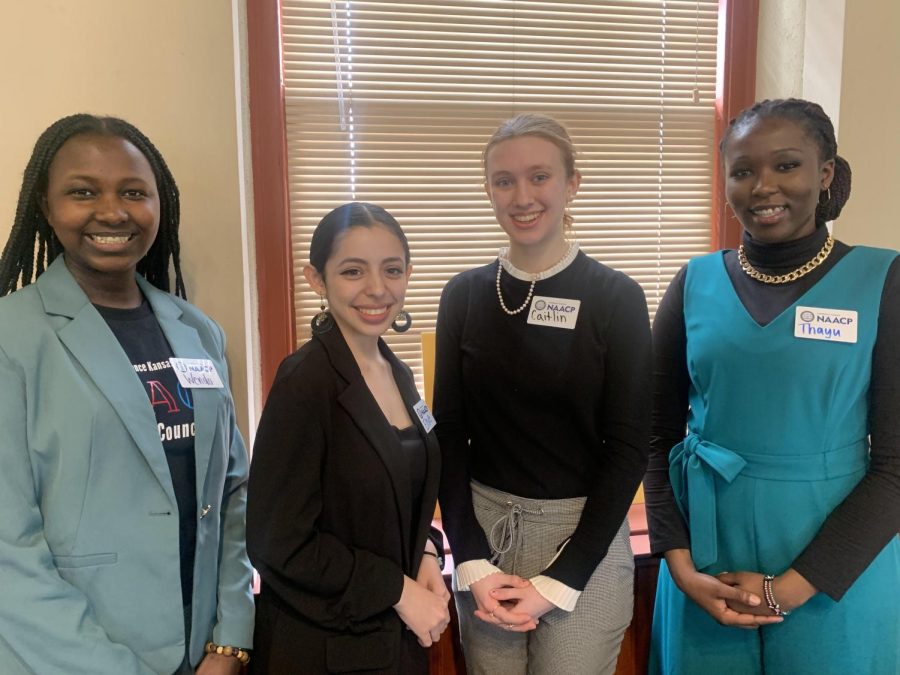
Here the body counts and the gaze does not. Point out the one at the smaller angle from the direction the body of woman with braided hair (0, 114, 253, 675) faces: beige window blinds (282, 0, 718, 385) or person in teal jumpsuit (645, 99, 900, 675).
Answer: the person in teal jumpsuit

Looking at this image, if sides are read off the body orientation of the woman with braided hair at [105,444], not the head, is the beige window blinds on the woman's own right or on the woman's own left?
on the woman's own left

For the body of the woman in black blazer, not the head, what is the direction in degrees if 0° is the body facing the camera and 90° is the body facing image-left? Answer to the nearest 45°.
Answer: approximately 315°

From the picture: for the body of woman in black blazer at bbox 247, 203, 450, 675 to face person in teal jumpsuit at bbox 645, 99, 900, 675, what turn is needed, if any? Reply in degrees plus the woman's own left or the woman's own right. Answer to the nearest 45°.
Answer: approximately 45° to the woman's own left

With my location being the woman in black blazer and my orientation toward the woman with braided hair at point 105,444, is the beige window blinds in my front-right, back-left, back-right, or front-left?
back-right
